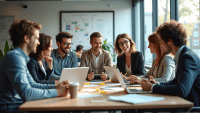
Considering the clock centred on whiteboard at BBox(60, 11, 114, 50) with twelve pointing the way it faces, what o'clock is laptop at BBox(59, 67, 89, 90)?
The laptop is roughly at 12 o'clock from the whiteboard.

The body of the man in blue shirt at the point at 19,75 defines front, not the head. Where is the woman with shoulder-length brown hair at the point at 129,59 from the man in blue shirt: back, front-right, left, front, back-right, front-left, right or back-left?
front-left

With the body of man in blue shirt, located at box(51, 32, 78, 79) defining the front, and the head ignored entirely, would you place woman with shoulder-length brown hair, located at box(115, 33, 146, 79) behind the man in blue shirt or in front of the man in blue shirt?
in front

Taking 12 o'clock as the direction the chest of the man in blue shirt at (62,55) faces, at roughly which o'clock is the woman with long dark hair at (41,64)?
The woman with long dark hair is roughly at 2 o'clock from the man in blue shirt.

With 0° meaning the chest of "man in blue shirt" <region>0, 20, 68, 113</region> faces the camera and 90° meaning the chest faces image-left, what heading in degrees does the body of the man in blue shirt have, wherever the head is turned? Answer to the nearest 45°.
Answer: approximately 270°

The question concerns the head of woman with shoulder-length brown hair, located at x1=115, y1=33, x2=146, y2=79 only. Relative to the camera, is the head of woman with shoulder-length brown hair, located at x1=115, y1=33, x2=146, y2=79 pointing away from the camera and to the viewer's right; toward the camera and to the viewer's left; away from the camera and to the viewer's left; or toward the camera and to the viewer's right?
toward the camera and to the viewer's left

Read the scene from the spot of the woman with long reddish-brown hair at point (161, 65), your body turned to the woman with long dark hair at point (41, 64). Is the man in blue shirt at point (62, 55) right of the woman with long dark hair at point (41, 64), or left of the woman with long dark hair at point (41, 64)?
right

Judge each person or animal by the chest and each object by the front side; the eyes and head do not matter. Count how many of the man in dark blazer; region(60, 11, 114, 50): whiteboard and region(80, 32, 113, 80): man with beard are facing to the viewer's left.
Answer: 1

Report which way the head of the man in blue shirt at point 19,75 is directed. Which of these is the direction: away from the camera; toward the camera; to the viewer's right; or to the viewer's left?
to the viewer's right

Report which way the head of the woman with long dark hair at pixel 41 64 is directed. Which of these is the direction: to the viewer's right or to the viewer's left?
to the viewer's right

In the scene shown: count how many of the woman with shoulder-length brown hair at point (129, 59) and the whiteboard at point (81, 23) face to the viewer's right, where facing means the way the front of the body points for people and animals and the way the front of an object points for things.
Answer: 0

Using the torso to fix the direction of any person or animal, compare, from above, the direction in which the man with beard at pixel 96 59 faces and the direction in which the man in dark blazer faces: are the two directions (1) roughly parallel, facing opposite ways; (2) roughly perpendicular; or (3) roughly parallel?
roughly perpendicular
